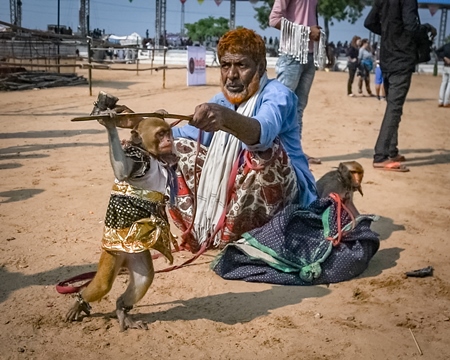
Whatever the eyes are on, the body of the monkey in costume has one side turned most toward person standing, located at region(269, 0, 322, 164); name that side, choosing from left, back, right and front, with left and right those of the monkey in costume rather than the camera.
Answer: left

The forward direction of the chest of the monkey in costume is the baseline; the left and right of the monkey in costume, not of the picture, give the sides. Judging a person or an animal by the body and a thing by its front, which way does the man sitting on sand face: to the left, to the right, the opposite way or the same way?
to the right

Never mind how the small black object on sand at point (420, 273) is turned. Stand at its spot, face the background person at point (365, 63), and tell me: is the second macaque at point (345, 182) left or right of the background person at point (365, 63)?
left

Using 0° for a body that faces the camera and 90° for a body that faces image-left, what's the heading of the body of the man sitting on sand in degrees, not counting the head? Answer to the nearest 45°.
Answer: approximately 45°

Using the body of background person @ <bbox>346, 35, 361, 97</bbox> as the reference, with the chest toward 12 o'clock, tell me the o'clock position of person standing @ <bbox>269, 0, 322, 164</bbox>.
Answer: The person standing is roughly at 3 o'clock from the background person.

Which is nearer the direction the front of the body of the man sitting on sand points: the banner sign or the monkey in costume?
the monkey in costume
